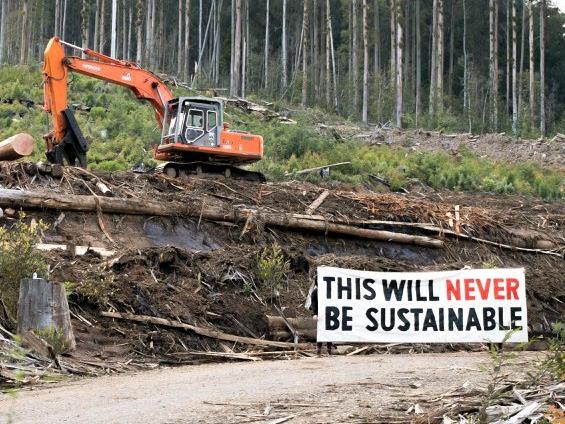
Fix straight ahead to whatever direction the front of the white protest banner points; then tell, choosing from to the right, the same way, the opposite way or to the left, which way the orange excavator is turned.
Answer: to the right

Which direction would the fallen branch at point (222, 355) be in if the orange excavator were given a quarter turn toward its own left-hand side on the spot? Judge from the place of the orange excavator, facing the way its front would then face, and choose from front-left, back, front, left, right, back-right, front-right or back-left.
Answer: front

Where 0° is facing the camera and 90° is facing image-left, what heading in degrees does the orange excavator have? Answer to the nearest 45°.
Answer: approximately 90°

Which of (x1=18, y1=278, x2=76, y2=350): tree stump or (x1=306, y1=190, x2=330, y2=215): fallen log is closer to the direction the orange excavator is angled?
the tree stump

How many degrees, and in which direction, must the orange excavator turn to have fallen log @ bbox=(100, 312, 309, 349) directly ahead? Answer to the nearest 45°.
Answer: approximately 90° to its left

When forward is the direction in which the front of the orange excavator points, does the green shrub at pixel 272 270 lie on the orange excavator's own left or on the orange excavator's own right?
on the orange excavator's own left

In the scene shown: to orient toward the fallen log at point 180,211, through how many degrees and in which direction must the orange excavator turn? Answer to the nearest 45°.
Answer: approximately 90° to its left

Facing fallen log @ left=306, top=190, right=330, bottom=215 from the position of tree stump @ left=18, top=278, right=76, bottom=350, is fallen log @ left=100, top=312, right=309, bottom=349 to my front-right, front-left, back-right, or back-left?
front-right

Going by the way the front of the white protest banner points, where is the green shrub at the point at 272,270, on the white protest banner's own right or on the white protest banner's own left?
on the white protest banner's own right

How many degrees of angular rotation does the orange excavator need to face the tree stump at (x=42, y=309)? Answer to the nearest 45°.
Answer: approximately 90° to its left

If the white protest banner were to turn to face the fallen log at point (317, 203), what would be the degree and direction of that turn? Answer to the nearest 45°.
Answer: approximately 135° to its right

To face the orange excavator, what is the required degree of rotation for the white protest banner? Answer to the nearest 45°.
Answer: approximately 135° to its right

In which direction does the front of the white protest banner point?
toward the camera
